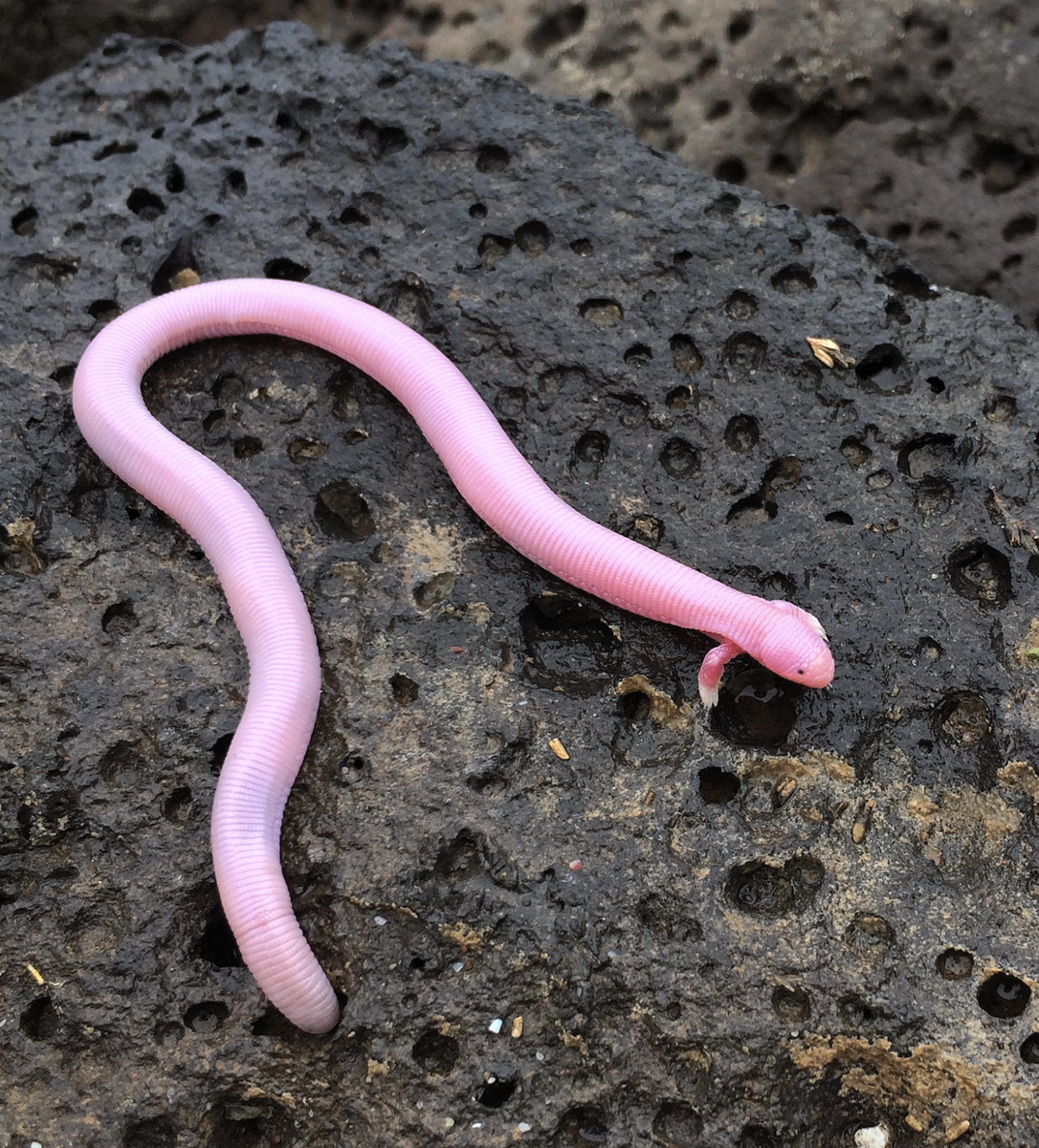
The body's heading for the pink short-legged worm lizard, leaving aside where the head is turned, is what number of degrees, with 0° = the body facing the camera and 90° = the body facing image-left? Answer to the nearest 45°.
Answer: approximately 315°
